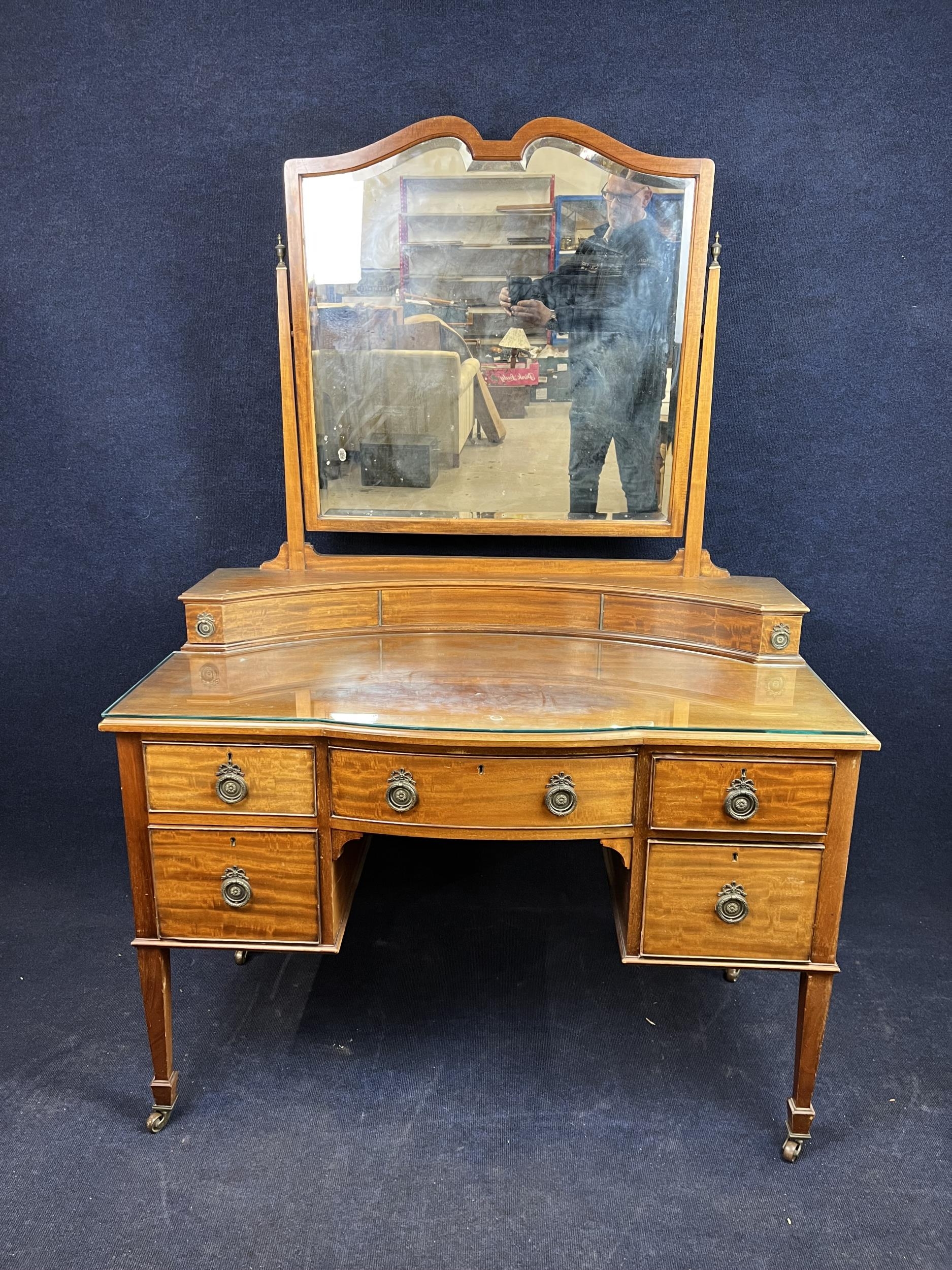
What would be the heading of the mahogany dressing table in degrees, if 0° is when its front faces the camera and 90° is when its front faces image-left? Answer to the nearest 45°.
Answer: approximately 0°
